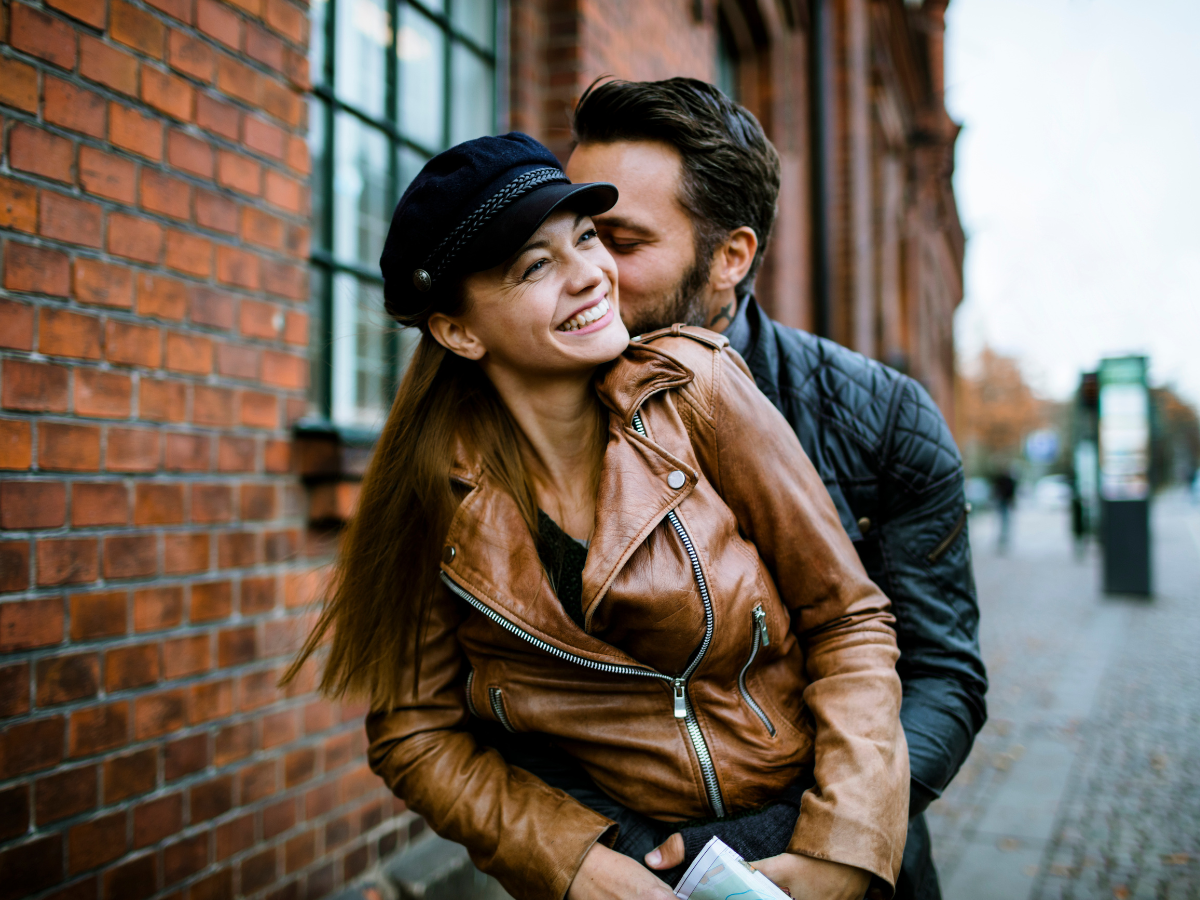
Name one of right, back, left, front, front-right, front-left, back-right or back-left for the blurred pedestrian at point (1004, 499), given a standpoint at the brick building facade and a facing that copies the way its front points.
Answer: left

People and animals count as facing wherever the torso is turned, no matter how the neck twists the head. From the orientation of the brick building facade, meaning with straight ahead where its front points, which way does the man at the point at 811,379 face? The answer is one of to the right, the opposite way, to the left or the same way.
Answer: to the right

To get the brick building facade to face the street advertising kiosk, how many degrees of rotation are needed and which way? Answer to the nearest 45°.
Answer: approximately 90° to its left

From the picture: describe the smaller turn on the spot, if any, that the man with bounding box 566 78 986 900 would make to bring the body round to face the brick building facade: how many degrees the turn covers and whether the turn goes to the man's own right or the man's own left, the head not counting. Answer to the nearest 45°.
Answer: approximately 45° to the man's own right

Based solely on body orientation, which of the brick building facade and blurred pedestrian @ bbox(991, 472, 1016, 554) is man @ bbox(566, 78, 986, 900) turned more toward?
the brick building facade

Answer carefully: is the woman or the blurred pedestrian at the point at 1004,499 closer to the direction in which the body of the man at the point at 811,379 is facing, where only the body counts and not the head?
the woman

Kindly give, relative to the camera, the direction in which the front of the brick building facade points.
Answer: facing the viewer and to the right of the viewer

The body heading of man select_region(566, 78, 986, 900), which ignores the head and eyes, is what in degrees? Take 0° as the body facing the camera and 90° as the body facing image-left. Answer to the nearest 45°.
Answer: approximately 45°

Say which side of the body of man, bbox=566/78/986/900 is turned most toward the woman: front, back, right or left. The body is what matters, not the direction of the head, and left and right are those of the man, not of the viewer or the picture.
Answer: front

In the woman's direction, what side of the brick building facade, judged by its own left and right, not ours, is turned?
front

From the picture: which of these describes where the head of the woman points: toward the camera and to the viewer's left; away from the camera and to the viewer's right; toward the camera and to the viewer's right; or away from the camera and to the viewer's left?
toward the camera and to the viewer's right

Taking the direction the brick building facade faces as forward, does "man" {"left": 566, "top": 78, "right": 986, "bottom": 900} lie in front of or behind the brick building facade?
in front
